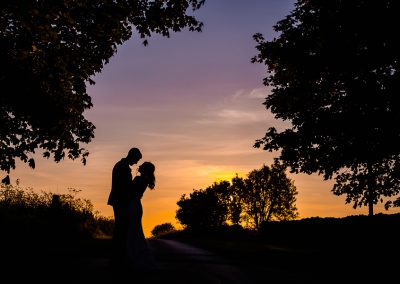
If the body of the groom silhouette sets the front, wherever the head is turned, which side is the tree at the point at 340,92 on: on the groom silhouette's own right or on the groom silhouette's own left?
on the groom silhouette's own left

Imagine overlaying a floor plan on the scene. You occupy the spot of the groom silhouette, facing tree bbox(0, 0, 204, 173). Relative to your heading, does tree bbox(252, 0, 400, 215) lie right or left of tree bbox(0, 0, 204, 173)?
right

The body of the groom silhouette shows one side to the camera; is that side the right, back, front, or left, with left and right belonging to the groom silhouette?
right

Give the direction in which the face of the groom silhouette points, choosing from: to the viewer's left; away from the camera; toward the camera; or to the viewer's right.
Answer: to the viewer's right

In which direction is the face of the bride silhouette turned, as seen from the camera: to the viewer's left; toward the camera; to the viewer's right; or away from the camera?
to the viewer's left
